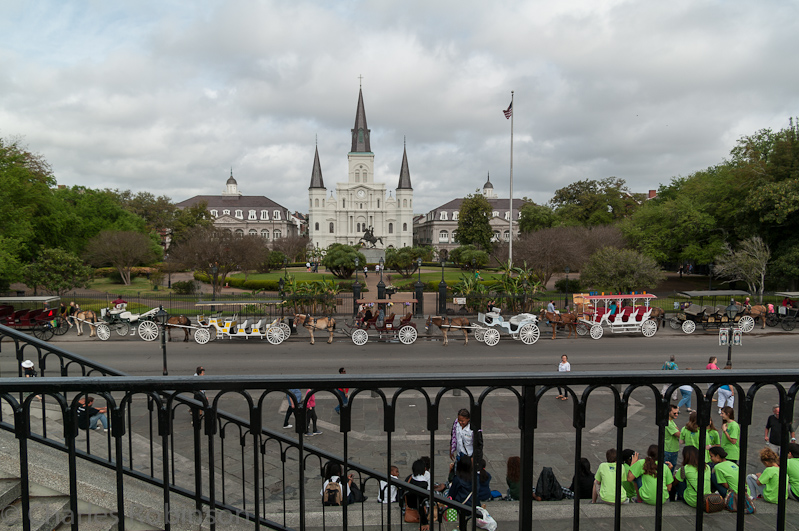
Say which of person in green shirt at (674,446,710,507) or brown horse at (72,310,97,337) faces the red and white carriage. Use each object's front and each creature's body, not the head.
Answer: the person in green shirt

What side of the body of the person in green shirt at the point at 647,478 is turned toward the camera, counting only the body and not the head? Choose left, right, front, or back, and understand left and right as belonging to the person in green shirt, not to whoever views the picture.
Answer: back

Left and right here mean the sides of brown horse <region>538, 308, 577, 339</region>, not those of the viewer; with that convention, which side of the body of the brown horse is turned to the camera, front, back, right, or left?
left

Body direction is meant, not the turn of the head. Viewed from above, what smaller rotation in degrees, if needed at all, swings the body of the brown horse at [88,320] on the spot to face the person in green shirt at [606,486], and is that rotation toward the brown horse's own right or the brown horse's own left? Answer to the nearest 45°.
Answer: approximately 90° to the brown horse's own left

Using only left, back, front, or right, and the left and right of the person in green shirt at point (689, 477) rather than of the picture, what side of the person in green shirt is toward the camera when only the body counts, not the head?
back

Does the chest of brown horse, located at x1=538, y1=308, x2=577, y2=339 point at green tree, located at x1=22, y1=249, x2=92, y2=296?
yes

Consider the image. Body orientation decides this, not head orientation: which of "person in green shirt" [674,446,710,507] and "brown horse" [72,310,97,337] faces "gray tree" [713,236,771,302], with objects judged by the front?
the person in green shirt

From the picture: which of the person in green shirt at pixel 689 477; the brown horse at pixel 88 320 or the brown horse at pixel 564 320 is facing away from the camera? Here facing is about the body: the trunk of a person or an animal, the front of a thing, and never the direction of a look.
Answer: the person in green shirt

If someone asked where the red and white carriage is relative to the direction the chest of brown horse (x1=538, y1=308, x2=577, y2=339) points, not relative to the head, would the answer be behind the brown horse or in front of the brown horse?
behind

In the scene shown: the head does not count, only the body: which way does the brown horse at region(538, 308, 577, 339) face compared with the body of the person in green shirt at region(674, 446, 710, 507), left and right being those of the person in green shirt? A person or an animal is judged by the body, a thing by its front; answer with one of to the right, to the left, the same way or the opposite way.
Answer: to the left

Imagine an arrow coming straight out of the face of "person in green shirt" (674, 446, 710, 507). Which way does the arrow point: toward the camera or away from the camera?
away from the camera

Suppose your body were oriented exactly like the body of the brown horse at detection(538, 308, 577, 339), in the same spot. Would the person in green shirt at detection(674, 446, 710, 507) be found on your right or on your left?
on your left

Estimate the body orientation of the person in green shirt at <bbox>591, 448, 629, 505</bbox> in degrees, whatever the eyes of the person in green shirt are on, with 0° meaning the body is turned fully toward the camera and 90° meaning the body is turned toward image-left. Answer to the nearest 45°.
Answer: approximately 180°

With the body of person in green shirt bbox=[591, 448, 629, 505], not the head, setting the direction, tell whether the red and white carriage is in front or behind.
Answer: in front

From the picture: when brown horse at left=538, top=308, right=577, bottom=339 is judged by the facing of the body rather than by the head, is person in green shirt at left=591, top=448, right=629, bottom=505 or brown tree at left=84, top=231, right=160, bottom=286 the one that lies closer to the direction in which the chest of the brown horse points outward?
the brown tree

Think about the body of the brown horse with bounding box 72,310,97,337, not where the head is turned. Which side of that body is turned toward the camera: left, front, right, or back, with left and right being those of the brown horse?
left
